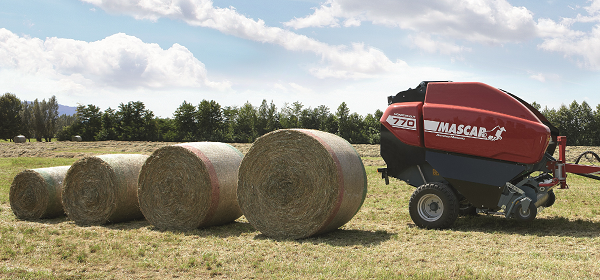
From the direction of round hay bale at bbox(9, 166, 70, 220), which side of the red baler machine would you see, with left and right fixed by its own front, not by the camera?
back

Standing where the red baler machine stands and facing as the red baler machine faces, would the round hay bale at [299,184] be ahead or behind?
behind

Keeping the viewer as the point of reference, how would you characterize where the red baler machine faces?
facing to the right of the viewer

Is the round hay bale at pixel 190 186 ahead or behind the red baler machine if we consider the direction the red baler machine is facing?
behind

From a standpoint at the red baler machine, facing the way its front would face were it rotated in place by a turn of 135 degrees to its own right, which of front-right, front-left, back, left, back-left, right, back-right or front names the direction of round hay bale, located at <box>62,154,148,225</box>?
front-right
